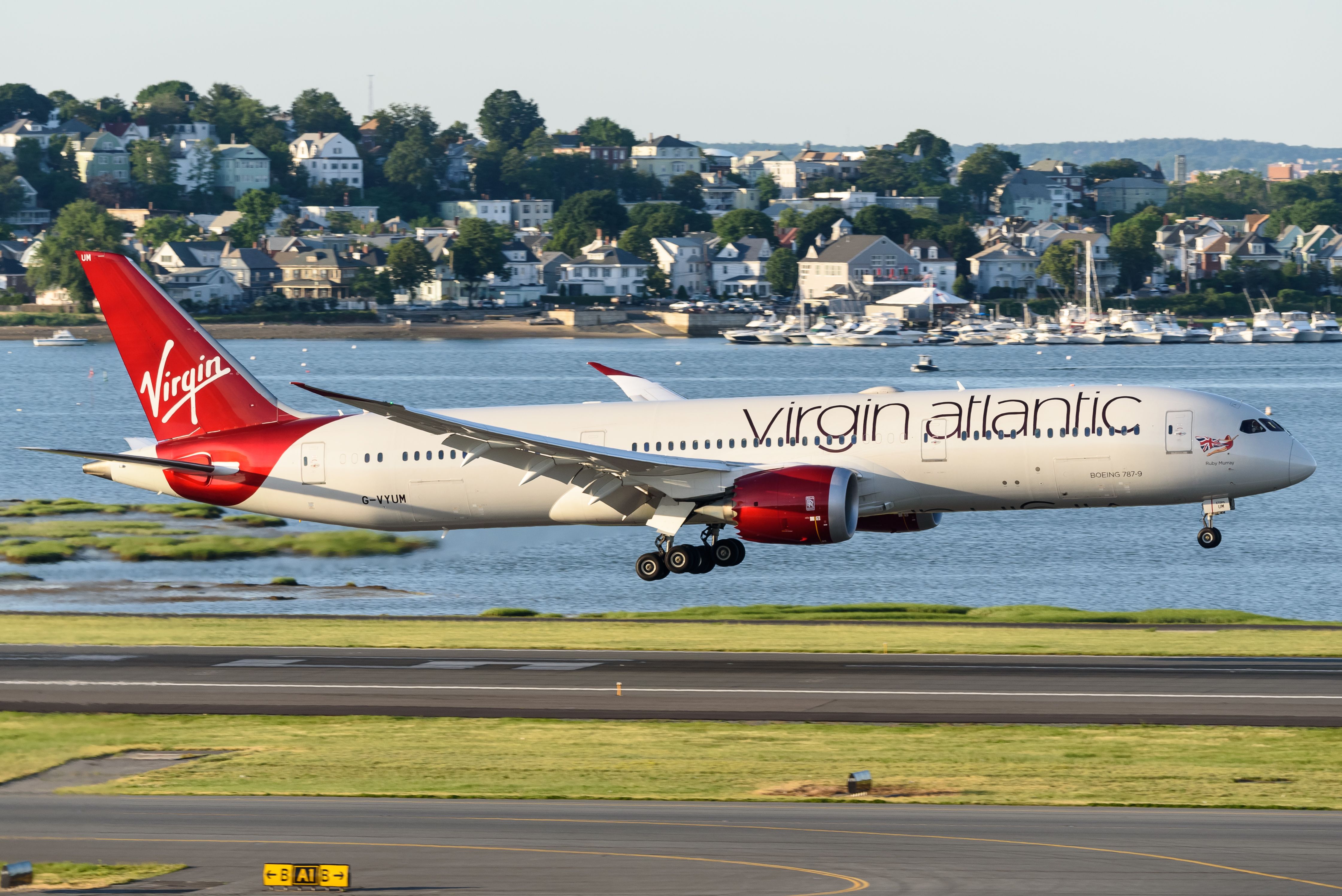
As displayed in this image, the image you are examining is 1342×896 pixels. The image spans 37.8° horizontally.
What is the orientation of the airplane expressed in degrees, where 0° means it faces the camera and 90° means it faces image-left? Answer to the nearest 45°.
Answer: approximately 270°

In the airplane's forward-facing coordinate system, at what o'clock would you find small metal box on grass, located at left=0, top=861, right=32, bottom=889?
The small metal box on grass is roughly at 4 o'clock from the airplane.
